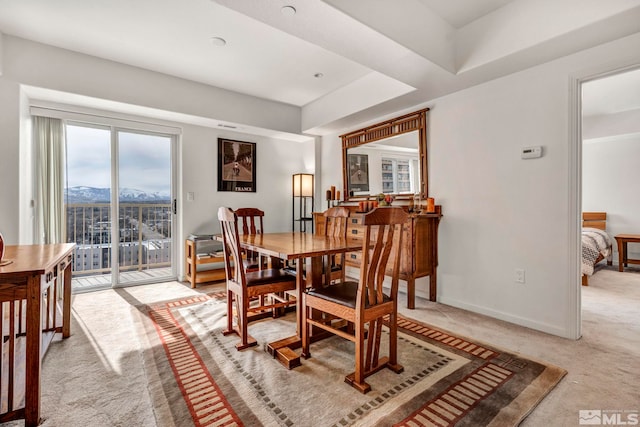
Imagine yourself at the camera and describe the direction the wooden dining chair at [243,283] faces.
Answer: facing away from the viewer and to the right of the viewer

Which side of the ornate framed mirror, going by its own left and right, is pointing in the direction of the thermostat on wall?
left

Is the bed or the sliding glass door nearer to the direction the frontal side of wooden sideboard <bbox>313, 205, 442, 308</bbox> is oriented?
the sliding glass door

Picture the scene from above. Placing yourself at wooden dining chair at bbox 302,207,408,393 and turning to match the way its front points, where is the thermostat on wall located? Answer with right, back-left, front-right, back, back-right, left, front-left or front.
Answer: right
